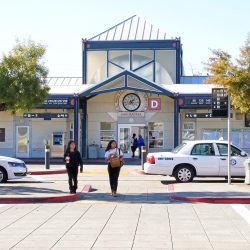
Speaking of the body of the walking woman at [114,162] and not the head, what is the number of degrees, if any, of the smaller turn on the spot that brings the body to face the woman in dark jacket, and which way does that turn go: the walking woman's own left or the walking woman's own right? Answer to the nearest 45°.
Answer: approximately 90° to the walking woman's own right

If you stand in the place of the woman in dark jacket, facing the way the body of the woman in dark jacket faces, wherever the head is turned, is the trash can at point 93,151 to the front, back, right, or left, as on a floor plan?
back

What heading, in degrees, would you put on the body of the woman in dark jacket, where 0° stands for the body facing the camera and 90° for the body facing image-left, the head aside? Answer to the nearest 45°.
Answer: approximately 0°

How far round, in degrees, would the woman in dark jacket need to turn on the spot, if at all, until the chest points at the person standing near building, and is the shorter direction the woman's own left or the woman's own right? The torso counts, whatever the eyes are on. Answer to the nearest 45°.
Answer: approximately 180°

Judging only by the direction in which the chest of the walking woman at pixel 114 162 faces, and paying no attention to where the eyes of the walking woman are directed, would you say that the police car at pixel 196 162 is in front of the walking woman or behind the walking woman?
behind
